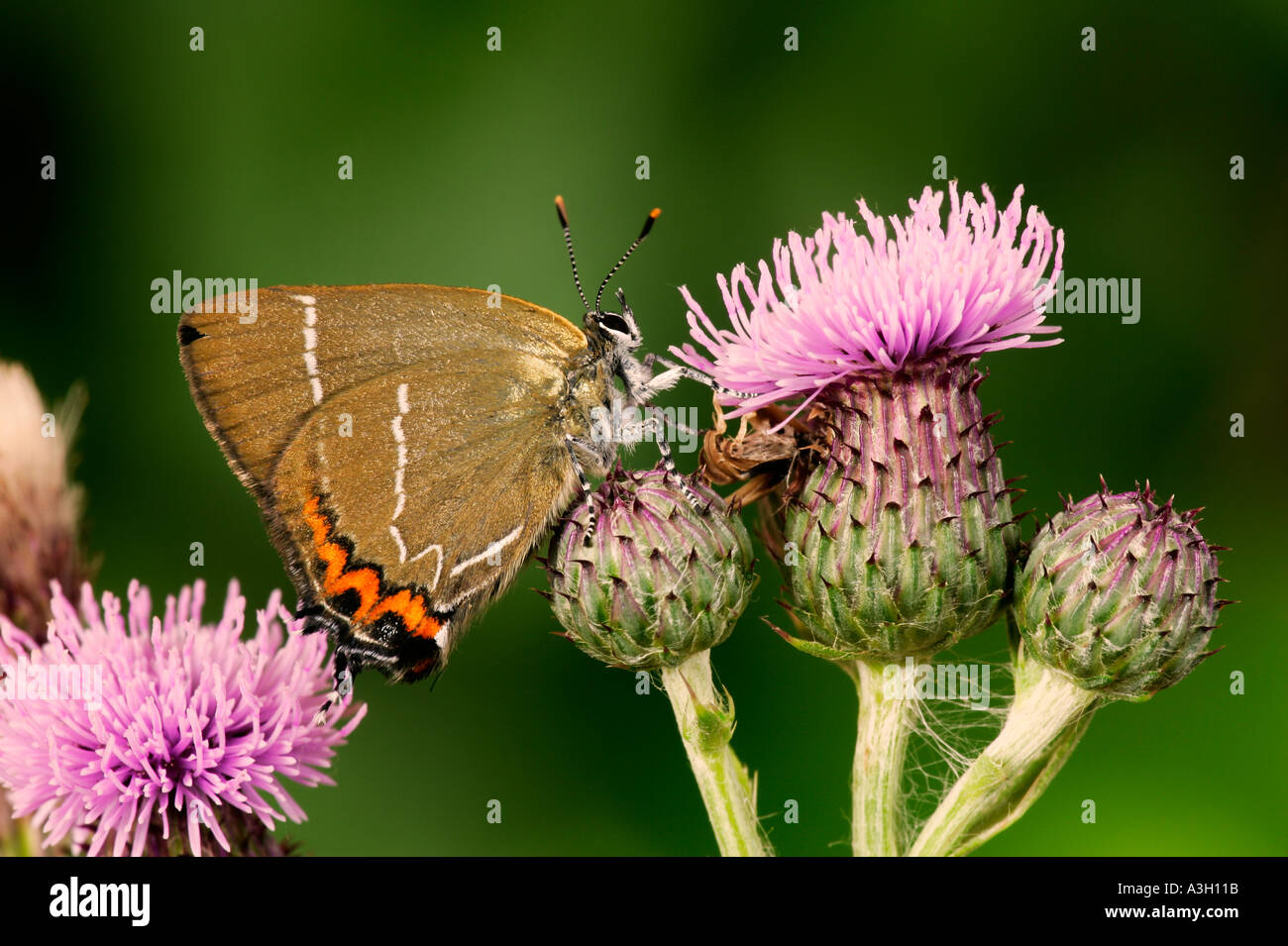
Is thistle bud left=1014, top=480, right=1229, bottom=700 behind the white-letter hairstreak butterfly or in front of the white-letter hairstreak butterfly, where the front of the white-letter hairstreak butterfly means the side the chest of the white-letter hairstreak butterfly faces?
in front

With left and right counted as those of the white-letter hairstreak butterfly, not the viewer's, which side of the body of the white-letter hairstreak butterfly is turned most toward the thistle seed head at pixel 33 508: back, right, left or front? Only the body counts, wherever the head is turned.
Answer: back

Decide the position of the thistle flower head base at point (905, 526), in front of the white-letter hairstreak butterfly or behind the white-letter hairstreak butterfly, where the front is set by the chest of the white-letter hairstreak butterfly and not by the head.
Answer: in front

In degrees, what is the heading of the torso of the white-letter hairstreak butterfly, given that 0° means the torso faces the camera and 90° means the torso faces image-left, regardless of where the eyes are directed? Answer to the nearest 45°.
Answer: approximately 270°
